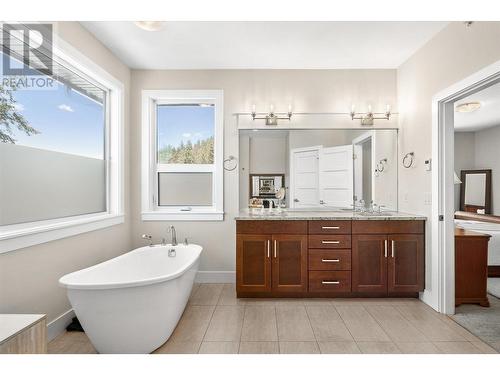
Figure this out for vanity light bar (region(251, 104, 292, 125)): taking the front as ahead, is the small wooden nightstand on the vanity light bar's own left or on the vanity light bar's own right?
on the vanity light bar's own left

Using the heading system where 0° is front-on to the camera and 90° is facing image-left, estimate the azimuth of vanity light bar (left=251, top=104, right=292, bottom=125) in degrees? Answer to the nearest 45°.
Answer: approximately 0°

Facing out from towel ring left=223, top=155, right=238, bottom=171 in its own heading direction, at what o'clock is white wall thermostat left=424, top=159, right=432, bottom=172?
The white wall thermostat is roughly at 10 o'clock from the towel ring.

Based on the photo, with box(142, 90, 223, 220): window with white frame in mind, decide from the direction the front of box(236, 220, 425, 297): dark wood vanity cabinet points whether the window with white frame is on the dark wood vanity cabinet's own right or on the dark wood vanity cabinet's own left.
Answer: on the dark wood vanity cabinet's own right

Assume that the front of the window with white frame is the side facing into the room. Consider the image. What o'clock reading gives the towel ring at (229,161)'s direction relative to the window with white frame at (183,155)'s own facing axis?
The towel ring is roughly at 10 o'clock from the window with white frame.

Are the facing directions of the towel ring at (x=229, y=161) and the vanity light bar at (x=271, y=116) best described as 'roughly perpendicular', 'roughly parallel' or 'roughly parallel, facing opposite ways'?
roughly parallel

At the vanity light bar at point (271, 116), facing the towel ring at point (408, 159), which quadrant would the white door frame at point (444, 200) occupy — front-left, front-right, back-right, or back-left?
front-right

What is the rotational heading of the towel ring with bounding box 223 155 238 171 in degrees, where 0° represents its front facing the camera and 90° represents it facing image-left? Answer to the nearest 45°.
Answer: approximately 0°

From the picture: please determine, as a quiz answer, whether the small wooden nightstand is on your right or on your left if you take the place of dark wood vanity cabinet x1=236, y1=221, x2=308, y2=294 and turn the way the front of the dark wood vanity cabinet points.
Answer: on your left

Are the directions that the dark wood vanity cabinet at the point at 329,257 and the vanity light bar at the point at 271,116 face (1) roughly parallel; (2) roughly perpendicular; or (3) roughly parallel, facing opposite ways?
roughly parallel

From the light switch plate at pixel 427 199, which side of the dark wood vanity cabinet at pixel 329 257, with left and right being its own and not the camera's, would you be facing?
left

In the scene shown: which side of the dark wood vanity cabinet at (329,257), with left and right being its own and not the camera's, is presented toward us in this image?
front

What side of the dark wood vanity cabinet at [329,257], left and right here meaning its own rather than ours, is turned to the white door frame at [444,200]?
left

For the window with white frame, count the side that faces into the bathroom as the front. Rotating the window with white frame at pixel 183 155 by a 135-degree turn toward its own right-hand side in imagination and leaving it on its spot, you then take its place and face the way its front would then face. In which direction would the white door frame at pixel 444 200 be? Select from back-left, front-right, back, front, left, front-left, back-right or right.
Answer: back

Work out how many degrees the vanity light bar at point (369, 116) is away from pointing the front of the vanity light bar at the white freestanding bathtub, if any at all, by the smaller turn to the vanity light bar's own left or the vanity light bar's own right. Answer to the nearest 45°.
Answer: approximately 45° to the vanity light bar's own right

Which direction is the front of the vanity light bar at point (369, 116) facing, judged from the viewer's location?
facing the viewer

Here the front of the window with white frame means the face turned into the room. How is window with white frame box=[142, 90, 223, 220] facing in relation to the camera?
toward the camera
